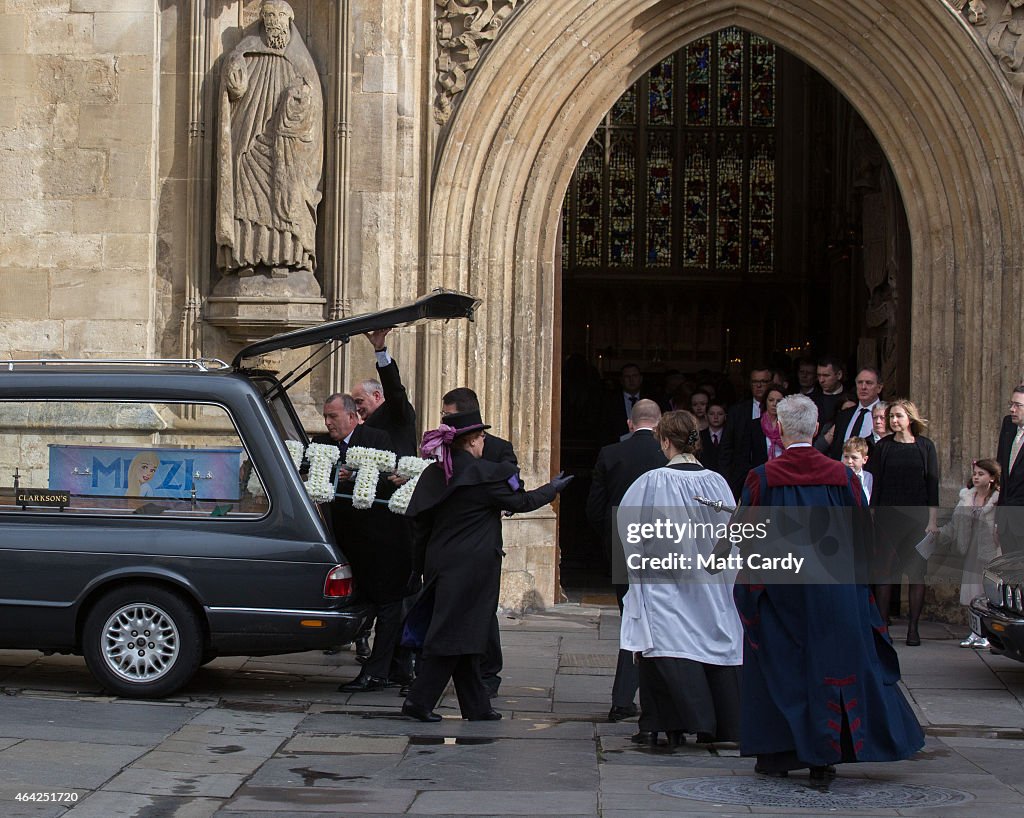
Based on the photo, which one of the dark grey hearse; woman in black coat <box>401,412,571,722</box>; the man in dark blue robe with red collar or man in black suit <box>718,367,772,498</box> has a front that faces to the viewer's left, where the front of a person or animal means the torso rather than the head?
the dark grey hearse

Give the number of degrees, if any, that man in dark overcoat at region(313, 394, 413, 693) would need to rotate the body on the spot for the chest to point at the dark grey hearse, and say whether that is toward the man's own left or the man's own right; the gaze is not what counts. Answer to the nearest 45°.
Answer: approximately 45° to the man's own right

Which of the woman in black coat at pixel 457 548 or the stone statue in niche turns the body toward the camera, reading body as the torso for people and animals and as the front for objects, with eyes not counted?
the stone statue in niche

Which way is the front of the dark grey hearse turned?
to the viewer's left

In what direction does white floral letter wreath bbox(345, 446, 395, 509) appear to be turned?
toward the camera

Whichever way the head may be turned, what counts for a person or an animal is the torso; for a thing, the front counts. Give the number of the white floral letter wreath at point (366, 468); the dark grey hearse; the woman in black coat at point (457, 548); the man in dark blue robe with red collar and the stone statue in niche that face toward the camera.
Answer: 2

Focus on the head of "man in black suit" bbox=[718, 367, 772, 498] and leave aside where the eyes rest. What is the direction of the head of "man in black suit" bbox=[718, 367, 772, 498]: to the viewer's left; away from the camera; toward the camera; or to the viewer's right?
toward the camera

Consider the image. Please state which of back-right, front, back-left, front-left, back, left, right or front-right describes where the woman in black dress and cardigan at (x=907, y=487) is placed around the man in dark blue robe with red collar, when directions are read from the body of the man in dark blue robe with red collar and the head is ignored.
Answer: front

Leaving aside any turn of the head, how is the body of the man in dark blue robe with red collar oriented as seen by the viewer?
away from the camera

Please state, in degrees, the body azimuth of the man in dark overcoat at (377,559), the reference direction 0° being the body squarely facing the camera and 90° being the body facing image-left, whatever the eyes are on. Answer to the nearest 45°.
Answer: approximately 45°

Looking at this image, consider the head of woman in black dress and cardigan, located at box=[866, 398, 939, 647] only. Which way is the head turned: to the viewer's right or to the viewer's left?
to the viewer's left

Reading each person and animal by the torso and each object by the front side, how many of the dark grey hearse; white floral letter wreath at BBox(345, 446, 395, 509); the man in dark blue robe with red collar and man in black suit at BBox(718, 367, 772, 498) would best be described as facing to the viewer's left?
1

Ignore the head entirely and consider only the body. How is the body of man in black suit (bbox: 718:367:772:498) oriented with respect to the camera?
toward the camera

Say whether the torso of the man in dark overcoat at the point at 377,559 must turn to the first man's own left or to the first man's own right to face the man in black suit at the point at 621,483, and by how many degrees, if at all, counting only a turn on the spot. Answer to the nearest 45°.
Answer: approximately 135° to the first man's own left

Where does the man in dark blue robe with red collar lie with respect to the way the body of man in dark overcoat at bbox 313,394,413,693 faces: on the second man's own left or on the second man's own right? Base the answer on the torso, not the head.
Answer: on the second man's own left

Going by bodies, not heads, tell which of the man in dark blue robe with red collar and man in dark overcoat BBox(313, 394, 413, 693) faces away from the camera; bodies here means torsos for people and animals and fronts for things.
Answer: the man in dark blue robe with red collar

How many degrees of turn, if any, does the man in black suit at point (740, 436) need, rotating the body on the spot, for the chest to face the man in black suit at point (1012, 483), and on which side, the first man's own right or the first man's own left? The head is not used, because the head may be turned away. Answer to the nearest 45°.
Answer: approximately 45° to the first man's own left
